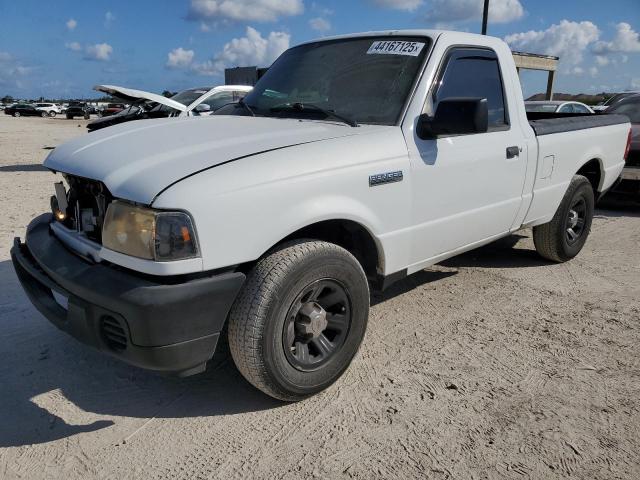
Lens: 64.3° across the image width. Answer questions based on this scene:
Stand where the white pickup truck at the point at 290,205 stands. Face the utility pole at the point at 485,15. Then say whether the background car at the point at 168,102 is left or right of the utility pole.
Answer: left

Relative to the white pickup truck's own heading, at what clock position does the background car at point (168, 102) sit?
The background car is roughly at 4 o'clock from the white pickup truck.

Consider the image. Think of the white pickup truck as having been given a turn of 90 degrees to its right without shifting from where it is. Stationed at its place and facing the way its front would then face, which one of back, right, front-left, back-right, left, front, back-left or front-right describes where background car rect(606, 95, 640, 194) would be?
right

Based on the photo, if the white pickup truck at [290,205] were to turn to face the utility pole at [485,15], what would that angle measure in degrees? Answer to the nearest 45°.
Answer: approximately 135° to its right

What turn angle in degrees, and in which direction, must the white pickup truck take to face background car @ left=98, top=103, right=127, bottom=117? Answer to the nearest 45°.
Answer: approximately 90° to its right

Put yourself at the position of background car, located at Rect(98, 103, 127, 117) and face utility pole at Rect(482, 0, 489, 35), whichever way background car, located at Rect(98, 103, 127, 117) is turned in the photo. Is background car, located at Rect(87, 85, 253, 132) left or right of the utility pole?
right

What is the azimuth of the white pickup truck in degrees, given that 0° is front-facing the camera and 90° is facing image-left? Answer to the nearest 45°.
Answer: approximately 45°

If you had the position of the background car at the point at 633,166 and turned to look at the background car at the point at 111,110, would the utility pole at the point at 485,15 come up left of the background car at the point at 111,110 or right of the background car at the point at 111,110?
right
